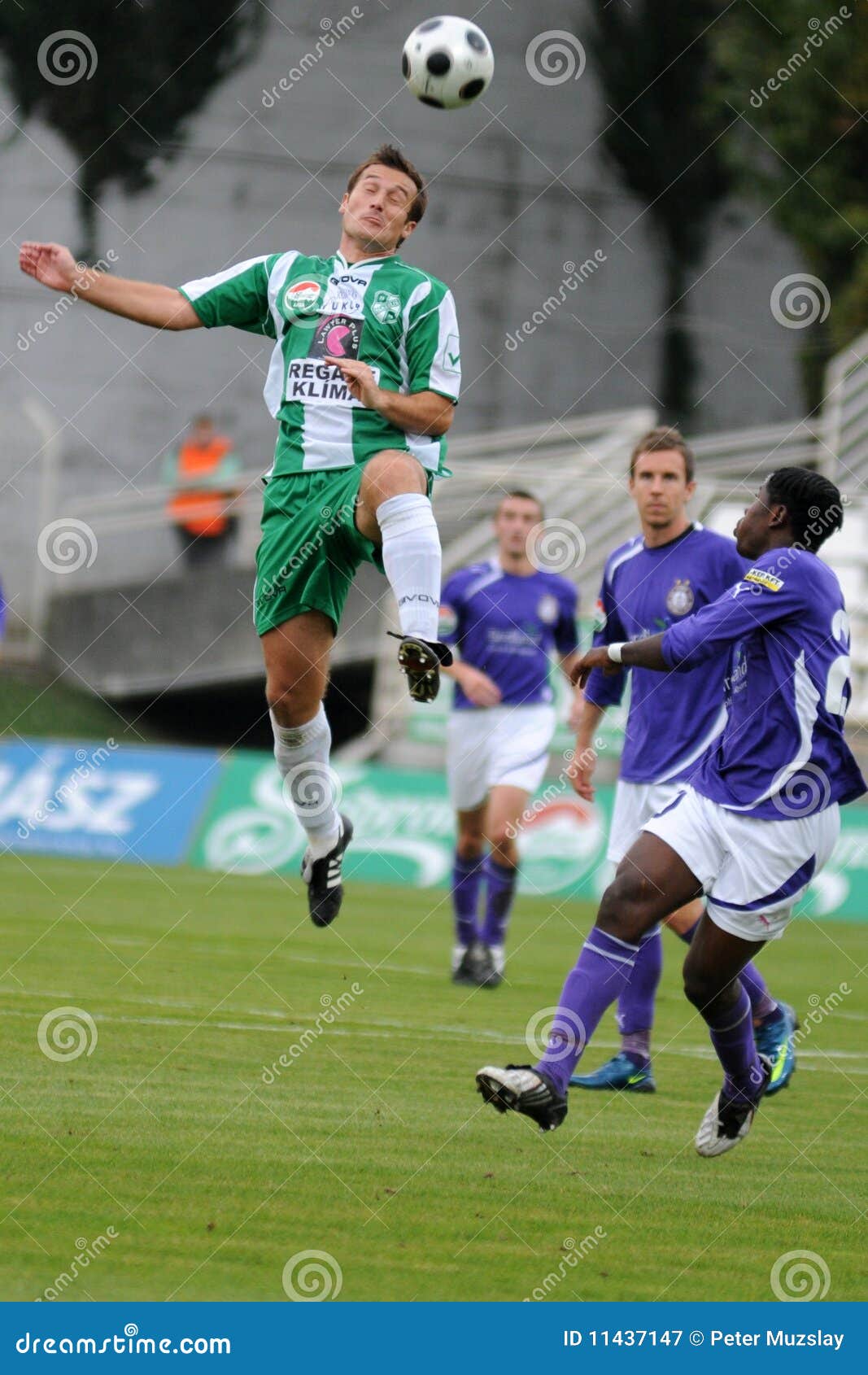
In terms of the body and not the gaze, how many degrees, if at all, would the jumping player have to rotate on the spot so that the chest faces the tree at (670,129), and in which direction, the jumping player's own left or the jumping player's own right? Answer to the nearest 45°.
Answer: approximately 180°

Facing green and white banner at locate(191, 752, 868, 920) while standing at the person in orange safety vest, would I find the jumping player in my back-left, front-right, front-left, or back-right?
front-right

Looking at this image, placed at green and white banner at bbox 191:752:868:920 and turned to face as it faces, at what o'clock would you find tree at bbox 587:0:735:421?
The tree is roughly at 5 o'clock from the green and white banner.

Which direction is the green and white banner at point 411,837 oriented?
toward the camera

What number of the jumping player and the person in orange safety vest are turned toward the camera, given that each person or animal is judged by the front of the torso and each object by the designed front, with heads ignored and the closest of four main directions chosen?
2

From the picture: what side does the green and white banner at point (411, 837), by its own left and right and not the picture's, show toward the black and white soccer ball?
front

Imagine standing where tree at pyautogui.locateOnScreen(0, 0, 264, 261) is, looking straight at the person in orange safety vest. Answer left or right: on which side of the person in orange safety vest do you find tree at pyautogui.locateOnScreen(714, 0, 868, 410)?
left

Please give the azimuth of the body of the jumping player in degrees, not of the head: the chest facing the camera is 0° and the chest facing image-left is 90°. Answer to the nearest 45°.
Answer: approximately 0°

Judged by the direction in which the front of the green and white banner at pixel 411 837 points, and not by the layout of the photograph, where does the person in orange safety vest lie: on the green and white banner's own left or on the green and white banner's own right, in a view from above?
on the green and white banner's own right

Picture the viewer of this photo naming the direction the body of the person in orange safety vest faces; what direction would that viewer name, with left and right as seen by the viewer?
facing the viewer

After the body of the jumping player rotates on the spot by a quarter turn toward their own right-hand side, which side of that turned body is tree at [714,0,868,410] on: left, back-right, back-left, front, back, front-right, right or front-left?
right

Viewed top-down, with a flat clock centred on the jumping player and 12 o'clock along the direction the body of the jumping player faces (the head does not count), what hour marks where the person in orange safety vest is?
The person in orange safety vest is roughly at 6 o'clock from the jumping player.
